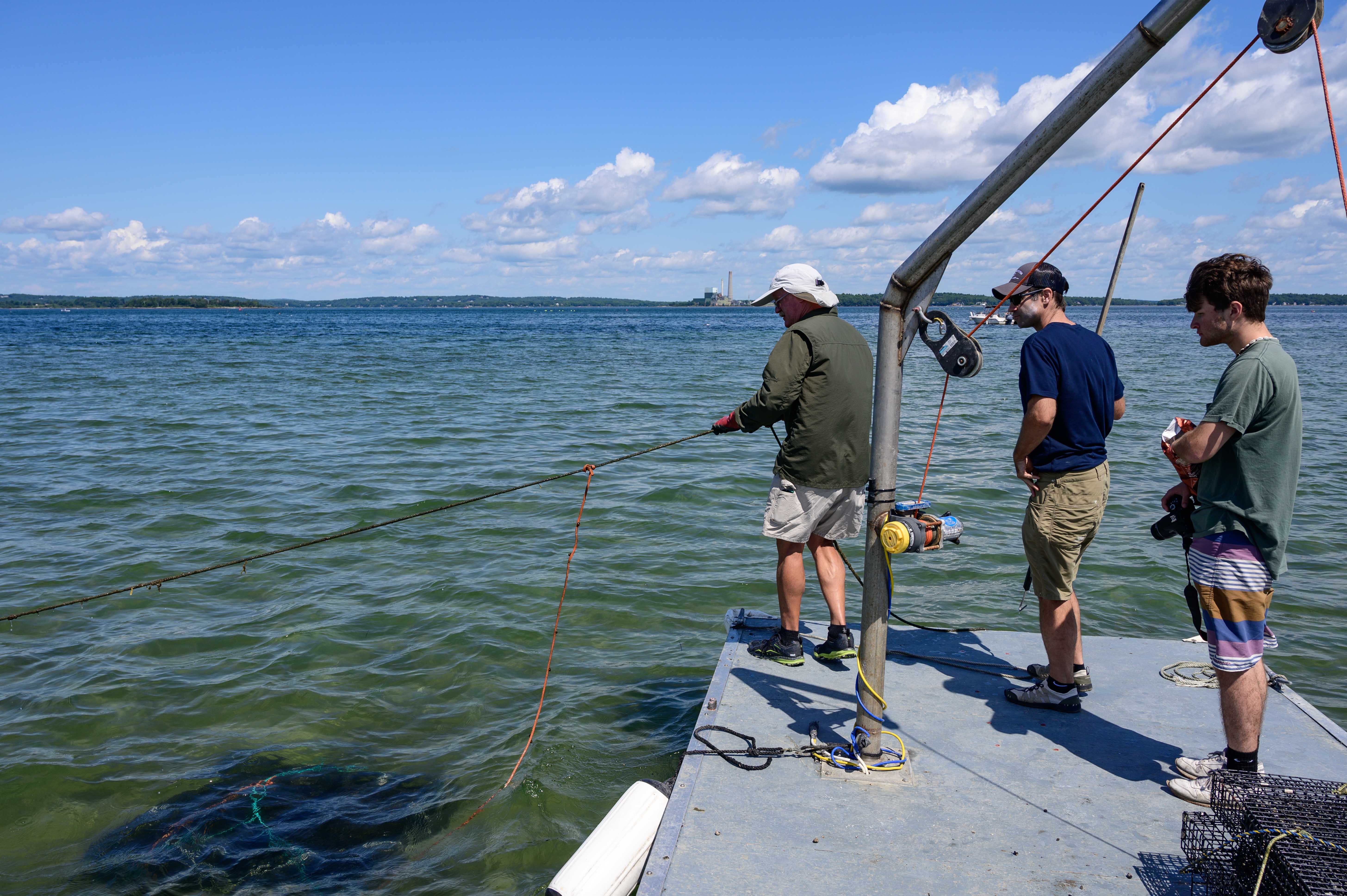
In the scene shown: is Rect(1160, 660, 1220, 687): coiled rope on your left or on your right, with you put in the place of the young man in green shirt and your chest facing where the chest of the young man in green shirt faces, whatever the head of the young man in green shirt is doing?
on your right

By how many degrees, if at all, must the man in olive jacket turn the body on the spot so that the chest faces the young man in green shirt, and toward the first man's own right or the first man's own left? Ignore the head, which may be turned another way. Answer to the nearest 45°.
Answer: approximately 180°

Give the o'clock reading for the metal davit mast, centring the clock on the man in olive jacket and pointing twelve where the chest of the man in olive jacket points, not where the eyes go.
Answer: The metal davit mast is roughly at 7 o'clock from the man in olive jacket.

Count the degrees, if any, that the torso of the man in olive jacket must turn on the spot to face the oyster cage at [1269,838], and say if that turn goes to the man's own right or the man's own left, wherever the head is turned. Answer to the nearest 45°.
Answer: approximately 180°

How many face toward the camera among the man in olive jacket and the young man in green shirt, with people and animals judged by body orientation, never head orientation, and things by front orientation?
0

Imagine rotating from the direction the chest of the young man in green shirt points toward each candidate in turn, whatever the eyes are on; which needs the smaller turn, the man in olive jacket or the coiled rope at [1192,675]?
the man in olive jacket

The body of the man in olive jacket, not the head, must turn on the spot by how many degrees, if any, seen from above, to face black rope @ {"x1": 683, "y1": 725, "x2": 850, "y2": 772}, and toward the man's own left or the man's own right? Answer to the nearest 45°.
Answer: approximately 135° to the man's own left

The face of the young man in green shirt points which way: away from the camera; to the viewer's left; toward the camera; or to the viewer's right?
to the viewer's left

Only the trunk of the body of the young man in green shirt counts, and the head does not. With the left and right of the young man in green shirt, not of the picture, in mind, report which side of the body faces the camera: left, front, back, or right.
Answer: left

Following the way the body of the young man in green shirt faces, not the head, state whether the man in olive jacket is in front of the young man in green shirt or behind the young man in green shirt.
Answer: in front

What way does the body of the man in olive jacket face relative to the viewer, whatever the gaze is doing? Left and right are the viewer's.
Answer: facing away from the viewer and to the left of the viewer
